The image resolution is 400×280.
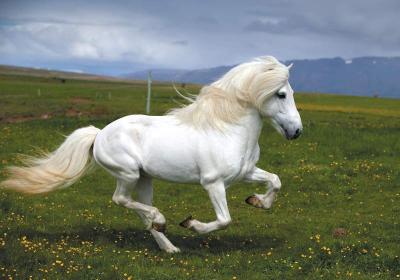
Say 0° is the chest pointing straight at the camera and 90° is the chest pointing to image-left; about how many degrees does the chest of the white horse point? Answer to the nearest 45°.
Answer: approximately 270°
